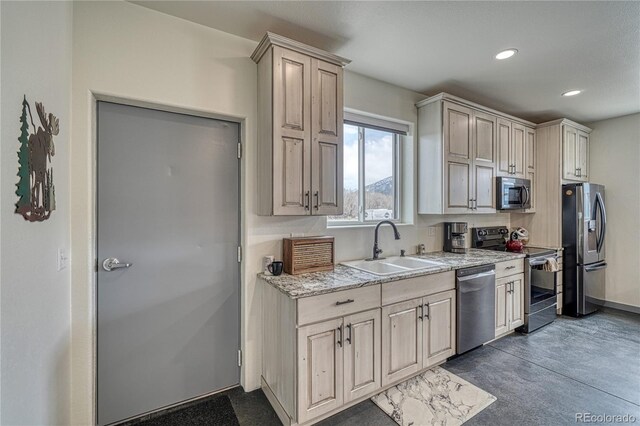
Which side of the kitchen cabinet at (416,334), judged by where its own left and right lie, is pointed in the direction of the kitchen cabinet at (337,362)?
right

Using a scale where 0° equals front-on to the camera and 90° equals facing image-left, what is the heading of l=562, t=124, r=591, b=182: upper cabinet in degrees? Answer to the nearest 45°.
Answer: approximately 315°

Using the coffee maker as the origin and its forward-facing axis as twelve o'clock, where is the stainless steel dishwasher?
The stainless steel dishwasher is roughly at 1 o'clock from the coffee maker.

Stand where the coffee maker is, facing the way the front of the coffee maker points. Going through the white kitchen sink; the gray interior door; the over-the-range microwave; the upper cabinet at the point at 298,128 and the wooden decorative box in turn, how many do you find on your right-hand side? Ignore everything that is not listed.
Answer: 4

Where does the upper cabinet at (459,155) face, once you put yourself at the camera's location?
facing the viewer and to the right of the viewer

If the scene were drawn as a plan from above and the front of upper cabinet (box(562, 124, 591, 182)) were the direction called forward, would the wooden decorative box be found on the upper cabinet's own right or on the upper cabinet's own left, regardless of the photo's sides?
on the upper cabinet's own right

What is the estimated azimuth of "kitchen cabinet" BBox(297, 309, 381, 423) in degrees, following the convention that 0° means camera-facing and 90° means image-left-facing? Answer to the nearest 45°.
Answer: approximately 315°

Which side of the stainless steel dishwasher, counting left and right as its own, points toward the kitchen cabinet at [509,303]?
left

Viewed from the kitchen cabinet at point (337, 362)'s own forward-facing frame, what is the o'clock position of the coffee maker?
The coffee maker is roughly at 9 o'clock from the kitchen cabinet.

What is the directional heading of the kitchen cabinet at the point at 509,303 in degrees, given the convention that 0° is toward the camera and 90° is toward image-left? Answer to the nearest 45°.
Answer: approximately 315°

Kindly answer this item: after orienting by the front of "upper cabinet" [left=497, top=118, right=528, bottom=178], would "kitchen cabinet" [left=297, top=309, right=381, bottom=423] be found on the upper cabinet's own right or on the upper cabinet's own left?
on the upper cabinet's own right
